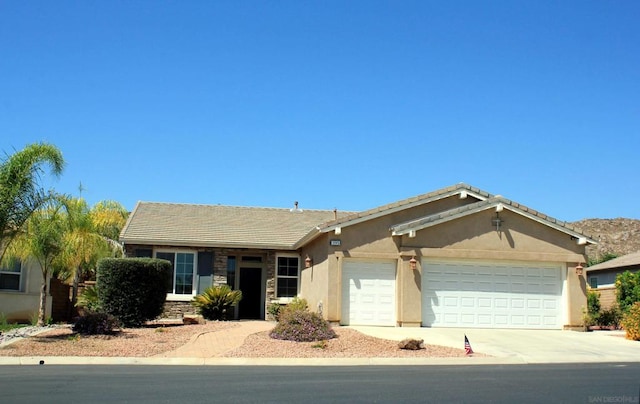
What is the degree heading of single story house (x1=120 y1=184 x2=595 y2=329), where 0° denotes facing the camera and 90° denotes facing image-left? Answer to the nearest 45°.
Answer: approximately 0°

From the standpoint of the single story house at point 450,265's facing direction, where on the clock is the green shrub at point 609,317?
The green shrub is roughly at 8 o'clock from the single story house.

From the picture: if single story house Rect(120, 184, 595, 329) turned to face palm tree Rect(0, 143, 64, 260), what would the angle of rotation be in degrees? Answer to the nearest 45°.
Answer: approximately 45° to its right

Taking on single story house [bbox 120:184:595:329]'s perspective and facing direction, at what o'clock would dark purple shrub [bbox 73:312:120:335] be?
The dark purple shrub is roughly at 2 o'clock from the single story house.

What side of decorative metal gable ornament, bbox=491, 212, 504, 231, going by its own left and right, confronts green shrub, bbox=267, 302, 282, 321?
right

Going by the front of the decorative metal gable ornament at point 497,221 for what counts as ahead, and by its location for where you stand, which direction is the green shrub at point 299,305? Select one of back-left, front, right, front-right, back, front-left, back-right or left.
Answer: right

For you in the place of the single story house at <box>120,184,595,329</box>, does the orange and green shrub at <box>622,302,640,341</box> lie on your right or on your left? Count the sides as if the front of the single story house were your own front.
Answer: on your left

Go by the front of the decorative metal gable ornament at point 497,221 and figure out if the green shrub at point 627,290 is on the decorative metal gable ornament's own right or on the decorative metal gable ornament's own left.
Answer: on the decorative metal gable ornament's own left

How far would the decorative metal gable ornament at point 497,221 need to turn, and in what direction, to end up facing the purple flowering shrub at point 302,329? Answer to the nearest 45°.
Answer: approximately 45° to its right

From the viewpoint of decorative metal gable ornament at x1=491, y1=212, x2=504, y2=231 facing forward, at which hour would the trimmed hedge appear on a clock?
The trimmed hedge is roughly at 2 o'clock from the decorative metal gable ornament.
